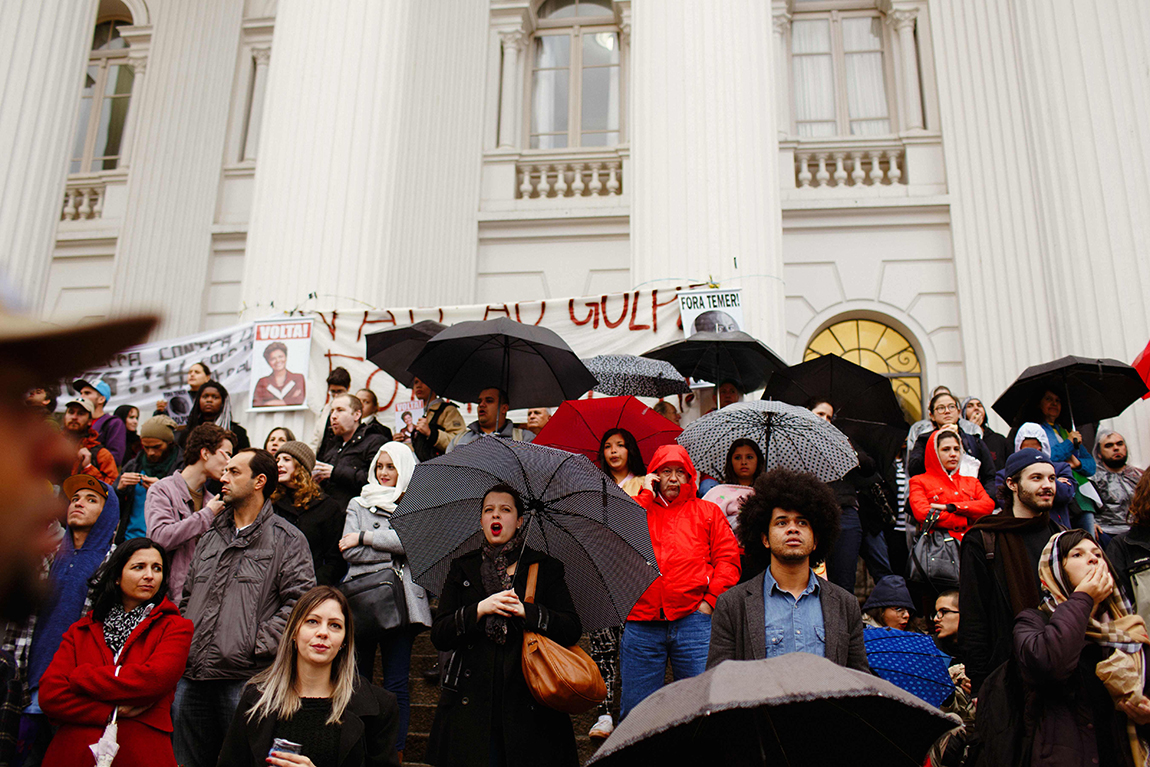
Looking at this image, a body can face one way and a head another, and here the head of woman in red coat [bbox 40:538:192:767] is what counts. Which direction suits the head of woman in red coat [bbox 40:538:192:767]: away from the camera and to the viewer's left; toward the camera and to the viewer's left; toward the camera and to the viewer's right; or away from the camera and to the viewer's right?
toward the camera and to the viewer's right

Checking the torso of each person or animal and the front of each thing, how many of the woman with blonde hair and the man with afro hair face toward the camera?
2

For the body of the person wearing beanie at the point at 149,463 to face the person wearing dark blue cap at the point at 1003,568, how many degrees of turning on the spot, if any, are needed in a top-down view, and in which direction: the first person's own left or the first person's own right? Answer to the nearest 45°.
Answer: approximately 90° to the first person's own left

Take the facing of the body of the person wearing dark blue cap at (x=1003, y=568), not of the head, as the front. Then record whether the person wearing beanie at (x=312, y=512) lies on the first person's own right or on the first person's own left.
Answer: on the first person's own right

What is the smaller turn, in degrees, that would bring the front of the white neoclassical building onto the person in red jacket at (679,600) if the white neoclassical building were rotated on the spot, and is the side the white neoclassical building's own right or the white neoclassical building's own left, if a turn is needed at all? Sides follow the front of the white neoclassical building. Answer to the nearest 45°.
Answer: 0° — it already faces them

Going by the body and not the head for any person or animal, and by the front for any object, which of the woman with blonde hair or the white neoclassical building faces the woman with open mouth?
the white neoclassical building

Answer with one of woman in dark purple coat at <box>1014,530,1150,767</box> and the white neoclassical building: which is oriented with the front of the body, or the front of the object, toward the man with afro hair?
the white neoclassical building

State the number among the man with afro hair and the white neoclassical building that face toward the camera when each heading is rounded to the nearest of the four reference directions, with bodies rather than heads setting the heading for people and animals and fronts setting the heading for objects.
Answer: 2

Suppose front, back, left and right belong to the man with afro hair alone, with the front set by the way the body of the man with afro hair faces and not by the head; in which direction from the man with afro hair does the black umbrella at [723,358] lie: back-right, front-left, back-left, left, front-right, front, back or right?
back

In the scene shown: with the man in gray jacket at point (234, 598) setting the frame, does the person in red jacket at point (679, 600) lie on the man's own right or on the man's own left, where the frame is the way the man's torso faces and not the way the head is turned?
on the man's own left
